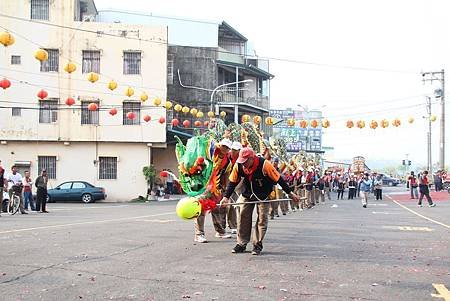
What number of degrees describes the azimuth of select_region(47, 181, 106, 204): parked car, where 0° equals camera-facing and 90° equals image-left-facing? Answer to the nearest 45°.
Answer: approximately 90°

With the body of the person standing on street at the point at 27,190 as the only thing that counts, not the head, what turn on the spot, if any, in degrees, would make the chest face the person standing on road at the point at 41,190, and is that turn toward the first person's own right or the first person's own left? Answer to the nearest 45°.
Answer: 0° — they already face them

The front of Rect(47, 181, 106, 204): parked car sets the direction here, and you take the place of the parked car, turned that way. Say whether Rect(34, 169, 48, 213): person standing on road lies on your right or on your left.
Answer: on your left

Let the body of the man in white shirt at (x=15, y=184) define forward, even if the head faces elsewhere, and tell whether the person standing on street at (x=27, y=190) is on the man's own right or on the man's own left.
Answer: on the man's own left

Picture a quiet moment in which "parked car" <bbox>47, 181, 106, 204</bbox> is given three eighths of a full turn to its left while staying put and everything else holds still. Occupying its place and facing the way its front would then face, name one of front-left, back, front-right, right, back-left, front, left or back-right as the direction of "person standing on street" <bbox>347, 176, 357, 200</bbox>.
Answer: front-left

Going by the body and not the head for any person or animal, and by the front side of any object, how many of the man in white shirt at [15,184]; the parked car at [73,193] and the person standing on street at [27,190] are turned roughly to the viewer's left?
1

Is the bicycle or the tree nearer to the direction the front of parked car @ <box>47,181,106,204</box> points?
the bicycle

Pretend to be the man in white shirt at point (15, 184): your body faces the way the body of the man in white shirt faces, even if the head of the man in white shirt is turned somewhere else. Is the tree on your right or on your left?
on your left

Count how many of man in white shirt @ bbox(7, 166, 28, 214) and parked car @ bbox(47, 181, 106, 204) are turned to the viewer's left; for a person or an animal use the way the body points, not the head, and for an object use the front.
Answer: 1

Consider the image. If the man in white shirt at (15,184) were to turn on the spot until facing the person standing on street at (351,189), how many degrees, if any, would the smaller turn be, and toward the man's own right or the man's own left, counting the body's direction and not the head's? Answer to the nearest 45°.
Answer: approximately 90° to the man's own left

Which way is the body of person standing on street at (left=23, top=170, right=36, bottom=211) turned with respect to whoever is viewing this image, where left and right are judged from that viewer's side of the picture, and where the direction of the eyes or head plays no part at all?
facing the viewer and to the right of the viewer

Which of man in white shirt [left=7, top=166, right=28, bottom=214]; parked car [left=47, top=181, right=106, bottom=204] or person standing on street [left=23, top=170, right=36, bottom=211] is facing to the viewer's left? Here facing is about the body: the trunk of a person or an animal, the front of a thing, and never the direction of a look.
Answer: the parked car

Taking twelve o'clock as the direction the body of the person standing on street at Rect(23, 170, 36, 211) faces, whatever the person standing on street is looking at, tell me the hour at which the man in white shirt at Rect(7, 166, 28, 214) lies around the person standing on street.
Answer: The man in white shirt is roughly at 2 o'clock from the person standing on street.
